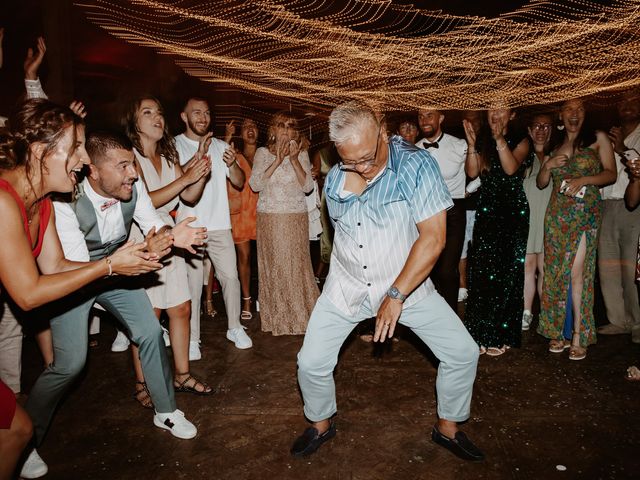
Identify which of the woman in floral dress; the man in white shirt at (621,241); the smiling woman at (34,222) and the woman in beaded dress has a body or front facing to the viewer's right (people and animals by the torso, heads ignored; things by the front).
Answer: the smiling woman

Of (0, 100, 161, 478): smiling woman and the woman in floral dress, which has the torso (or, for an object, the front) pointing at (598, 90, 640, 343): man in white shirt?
the smiling woman

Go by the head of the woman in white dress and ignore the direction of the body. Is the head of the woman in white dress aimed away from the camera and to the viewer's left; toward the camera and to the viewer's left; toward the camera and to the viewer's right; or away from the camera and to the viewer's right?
toward the camera and to the viewer's right

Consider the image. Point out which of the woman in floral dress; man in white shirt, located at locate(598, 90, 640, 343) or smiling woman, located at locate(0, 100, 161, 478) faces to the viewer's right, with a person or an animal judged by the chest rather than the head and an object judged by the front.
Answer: the smiling woman

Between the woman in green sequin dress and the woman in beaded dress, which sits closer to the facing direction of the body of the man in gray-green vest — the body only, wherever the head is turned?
the woman in green sequin dress

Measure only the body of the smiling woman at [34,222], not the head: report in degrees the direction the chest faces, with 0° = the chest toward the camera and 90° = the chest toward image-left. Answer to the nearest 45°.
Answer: approximately 270°

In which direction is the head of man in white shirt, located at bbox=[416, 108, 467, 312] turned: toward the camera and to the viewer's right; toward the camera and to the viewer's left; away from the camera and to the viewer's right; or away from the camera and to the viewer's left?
toward the camera and to the viewer's left

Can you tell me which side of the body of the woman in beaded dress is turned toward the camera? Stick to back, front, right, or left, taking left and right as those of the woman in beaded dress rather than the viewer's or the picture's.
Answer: front

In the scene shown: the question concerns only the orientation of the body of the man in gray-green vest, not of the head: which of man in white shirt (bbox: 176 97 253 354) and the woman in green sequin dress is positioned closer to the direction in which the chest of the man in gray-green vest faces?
the woman in green sequin dress

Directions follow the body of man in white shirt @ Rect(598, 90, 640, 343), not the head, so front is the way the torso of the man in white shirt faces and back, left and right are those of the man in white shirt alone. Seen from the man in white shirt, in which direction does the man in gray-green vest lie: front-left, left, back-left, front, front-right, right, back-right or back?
front

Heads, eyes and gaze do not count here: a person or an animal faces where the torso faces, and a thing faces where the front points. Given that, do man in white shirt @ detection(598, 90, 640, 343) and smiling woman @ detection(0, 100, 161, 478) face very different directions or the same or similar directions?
very different directions

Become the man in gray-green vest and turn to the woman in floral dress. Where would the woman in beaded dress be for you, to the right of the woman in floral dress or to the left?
left

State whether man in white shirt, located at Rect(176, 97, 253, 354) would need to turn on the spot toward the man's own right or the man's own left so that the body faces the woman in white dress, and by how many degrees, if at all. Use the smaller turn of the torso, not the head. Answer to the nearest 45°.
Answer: approximately 90° to the man's own right
